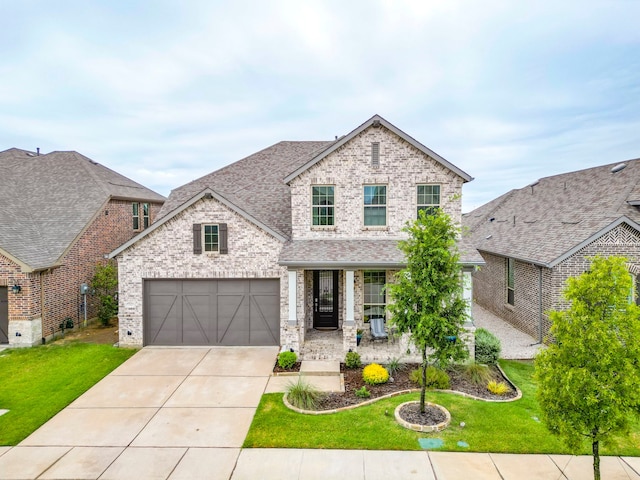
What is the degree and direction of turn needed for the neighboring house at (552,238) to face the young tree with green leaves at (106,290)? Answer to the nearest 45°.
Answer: approximately 90° to its right

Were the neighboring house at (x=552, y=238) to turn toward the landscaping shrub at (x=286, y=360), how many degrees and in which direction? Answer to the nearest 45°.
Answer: approximately 90° to its right

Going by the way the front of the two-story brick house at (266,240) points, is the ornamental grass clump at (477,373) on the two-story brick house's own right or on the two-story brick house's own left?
on the two-story brick house's own left

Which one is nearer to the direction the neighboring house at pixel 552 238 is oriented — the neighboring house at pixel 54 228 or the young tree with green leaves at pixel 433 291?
the young tree with green leaves

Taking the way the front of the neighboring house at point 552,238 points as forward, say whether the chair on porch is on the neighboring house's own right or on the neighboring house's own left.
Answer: on the neighboring house's own right

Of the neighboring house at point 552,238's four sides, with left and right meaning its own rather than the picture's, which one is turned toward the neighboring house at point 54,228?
right

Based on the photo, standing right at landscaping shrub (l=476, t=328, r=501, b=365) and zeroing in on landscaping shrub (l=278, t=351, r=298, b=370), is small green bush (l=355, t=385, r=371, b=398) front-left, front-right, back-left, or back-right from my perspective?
front-left

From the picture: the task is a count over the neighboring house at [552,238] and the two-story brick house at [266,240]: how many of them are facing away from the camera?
0

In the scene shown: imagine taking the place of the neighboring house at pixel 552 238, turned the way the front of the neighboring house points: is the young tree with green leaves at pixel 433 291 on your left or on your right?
on your right

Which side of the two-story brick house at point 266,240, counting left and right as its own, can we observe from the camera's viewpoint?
front

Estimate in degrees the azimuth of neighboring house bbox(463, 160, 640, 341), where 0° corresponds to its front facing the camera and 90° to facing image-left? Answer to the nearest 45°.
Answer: approximately 315°

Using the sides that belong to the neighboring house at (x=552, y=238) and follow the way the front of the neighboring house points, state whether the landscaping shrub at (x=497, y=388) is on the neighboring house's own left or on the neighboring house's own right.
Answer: on the neighboring house's own right

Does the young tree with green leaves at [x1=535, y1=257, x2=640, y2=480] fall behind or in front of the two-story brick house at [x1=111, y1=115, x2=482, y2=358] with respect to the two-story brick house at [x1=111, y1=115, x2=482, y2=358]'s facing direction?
in front

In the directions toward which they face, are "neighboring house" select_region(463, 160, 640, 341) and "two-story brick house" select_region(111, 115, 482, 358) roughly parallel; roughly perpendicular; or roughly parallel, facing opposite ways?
roughly parallel

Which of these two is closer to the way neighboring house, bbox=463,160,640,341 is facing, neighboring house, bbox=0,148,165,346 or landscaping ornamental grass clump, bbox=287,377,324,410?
the landscaping ornamental grass clump

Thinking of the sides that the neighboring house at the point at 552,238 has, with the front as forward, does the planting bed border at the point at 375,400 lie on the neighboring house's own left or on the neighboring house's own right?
on the neighboring house's own right

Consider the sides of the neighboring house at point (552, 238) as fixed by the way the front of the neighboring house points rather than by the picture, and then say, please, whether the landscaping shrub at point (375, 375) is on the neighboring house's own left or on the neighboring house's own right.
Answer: on the neighboring house's own right

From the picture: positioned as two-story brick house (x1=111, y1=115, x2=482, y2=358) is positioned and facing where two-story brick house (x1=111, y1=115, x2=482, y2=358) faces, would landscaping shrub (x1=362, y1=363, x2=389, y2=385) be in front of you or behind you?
in front
